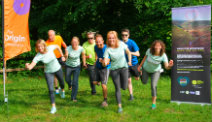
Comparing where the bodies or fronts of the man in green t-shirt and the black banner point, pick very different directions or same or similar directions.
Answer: same or similar directions

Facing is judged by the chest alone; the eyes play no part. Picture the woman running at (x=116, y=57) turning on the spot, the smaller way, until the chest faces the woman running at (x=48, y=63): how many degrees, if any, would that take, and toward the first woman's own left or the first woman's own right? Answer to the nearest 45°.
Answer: approximately 90° to the first woman's own right

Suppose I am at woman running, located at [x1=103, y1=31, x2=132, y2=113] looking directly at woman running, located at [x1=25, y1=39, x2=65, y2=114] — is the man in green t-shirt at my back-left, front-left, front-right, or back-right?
front-right

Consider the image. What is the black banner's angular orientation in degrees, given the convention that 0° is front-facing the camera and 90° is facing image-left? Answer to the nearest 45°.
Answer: approximately 0°

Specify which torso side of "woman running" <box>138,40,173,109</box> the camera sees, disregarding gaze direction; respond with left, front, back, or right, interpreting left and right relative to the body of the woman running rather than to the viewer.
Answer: front

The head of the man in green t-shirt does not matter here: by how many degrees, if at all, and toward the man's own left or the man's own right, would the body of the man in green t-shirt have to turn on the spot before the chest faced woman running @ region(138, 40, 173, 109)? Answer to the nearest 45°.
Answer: approximately 45° to the man's own left

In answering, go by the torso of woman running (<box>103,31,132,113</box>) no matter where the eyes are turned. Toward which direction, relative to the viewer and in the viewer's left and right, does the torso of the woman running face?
facing the viewer

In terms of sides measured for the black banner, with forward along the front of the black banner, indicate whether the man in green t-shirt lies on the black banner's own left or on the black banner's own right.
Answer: on the black banner's own right

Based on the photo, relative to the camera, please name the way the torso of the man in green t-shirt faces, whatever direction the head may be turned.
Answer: toward the camera

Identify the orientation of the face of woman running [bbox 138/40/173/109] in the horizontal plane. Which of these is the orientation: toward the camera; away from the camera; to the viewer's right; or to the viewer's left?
toward the camera

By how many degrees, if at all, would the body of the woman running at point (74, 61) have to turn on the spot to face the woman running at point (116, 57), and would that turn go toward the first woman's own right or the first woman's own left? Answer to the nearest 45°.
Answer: approximately 45° to the first woman's own left

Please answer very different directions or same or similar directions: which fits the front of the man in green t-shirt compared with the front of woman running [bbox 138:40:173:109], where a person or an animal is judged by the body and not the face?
same or similar directions
